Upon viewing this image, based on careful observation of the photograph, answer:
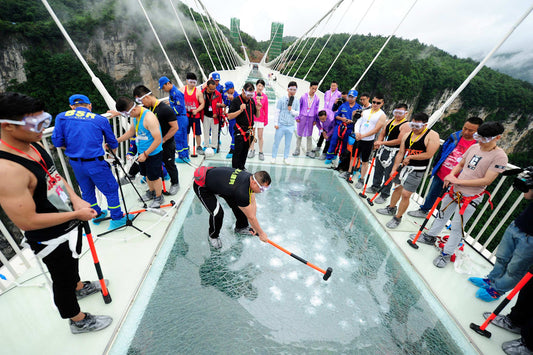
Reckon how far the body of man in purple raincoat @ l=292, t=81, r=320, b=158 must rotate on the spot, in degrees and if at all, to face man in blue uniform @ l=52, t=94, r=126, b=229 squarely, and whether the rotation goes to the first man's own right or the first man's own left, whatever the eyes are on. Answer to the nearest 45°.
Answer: approximately 45° to the first man's own right

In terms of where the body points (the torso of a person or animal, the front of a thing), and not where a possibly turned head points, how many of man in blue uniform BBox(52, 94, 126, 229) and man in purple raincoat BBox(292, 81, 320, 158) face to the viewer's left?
0

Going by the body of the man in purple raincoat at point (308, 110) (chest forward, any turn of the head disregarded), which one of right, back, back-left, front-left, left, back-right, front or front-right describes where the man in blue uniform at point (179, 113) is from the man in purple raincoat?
front-right

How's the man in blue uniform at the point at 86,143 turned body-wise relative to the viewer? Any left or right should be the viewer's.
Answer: facing away from the viewer

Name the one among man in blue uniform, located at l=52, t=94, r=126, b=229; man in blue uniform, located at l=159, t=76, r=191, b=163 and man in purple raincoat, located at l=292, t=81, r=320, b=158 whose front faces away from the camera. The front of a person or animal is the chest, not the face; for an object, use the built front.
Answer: man in blue uniform, located at l=52, t=94, r=126, b=229

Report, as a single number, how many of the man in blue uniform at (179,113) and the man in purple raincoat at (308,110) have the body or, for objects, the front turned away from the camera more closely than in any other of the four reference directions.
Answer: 0

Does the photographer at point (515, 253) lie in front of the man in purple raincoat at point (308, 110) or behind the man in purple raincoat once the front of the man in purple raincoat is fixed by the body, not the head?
in front
